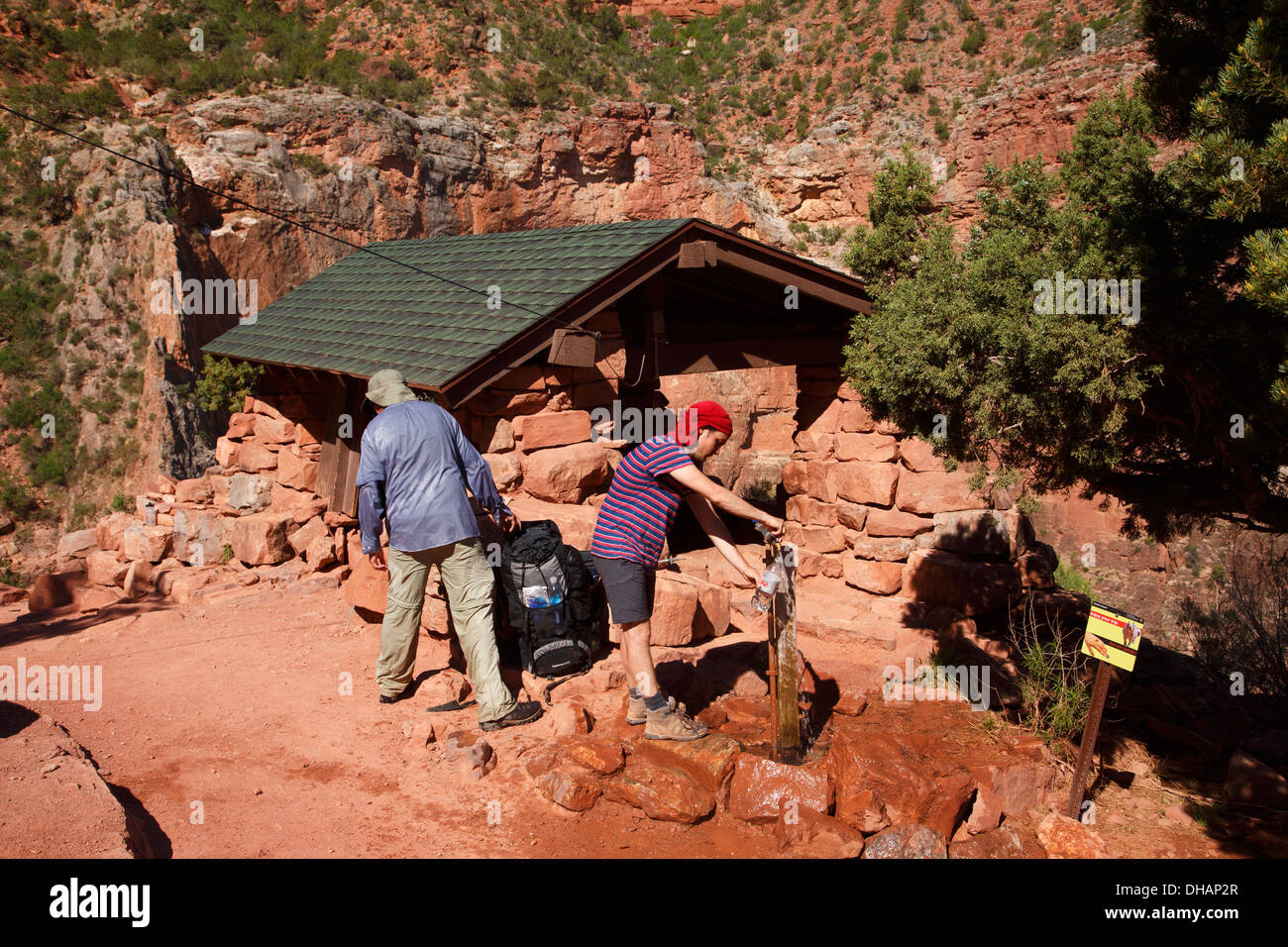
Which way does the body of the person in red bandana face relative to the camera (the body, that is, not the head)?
to the viewer's right

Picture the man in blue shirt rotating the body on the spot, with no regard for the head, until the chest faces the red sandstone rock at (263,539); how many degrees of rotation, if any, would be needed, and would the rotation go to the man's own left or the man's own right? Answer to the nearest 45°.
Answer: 0° — they already face it

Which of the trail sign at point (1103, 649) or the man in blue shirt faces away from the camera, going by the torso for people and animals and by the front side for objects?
the man in blue shirt

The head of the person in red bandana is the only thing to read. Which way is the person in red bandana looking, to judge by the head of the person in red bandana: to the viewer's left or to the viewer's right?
to the viewer's right

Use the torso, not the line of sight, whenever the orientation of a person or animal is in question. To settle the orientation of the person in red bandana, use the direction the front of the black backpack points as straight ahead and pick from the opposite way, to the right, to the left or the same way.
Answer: to the left

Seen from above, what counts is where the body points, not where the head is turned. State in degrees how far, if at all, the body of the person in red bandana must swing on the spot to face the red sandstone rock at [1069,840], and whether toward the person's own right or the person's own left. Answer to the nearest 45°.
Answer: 0° — they already face it

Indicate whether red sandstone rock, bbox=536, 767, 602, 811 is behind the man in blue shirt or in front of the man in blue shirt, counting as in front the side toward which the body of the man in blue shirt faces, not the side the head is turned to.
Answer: behind

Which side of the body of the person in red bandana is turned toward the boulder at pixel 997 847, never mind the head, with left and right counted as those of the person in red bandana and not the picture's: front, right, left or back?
front

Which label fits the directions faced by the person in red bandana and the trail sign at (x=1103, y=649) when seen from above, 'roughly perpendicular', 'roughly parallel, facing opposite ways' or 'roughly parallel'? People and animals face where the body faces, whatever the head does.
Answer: roughly perpendicular

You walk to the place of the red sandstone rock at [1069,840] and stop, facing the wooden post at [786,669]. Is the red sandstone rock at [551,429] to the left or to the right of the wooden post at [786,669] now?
right

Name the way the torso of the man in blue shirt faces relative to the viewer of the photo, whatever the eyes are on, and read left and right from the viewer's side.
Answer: facing away from the viewer

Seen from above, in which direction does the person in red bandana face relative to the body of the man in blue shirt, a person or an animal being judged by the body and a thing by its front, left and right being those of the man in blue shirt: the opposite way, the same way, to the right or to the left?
to the right

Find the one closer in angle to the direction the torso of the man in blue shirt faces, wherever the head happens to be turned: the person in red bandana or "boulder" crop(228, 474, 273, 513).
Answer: the boulder

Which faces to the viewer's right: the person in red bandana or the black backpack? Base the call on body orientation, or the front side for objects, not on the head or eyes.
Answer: the person in red bandana
